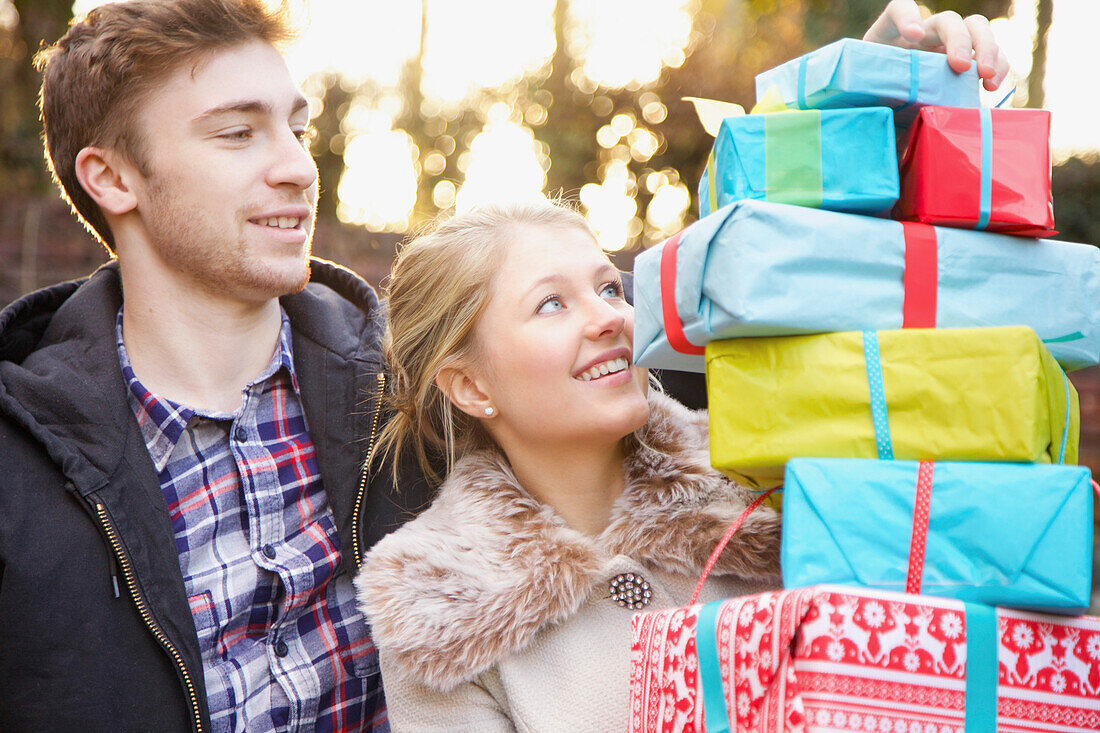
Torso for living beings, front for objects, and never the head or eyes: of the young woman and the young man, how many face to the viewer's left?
0

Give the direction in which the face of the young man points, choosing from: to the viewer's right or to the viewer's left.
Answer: to the viewer's right

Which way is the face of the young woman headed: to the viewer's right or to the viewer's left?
to the viewer's right

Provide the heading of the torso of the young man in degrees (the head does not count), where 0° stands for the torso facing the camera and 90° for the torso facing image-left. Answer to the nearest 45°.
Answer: approximately 315°

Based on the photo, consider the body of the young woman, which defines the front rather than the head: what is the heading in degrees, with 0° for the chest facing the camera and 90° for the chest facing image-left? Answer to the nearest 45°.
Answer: approximately 315°

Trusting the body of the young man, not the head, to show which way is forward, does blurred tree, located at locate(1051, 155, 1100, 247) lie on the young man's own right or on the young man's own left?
on the young man's own left

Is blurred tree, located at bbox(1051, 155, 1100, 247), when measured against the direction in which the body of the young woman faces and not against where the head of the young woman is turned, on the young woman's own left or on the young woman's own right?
on the young woman's own left
